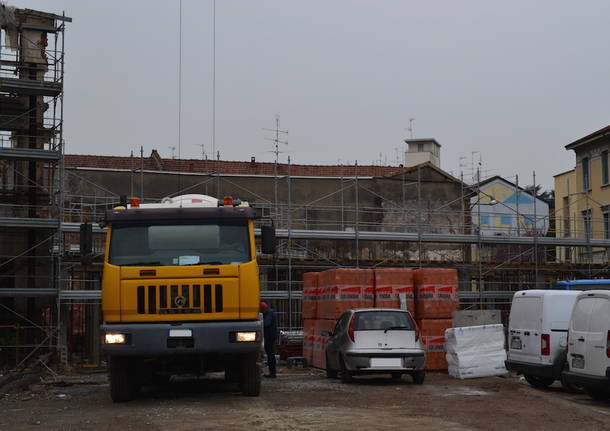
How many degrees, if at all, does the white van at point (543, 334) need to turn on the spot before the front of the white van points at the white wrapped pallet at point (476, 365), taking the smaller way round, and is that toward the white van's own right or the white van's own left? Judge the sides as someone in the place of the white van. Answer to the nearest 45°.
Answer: approximately 90° to the white van's own left

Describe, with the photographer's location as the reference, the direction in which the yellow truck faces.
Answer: facing the viewer

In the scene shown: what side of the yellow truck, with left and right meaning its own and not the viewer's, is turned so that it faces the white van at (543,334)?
left

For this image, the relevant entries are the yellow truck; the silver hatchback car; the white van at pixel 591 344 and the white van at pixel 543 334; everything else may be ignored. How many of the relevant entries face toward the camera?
1

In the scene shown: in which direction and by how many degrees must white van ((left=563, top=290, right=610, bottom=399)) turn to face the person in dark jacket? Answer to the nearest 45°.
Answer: approximately 90° to its left

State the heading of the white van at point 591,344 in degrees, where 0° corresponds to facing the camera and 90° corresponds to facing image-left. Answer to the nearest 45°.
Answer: approximately 225°

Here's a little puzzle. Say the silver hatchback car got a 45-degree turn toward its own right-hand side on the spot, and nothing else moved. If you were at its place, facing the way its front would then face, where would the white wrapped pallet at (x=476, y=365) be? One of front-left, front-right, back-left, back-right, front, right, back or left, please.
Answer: front

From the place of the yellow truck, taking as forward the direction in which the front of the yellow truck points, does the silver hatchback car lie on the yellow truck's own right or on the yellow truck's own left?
on the yellow truck's own left

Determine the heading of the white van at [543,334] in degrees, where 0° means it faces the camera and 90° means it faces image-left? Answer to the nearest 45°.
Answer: approximately 225°

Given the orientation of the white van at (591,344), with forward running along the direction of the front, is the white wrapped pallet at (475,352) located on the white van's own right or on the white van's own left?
on the white van's own left

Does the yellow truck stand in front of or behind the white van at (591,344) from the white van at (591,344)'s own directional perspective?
behind

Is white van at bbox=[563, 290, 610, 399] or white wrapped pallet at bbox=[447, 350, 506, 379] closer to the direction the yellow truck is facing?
the white van

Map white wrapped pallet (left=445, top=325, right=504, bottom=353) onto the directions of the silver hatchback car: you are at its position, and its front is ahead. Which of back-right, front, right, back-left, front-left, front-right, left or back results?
front-right

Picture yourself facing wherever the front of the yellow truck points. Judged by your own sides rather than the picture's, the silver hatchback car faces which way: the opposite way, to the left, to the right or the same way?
the opposite way

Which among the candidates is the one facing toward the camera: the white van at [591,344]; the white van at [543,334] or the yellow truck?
the yellow truck

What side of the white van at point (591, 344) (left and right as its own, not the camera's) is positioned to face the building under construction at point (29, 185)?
left

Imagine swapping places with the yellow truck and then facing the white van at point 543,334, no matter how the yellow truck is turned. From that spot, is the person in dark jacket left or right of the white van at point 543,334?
left

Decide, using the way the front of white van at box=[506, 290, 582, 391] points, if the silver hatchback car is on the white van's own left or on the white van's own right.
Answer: on the white van's own left
